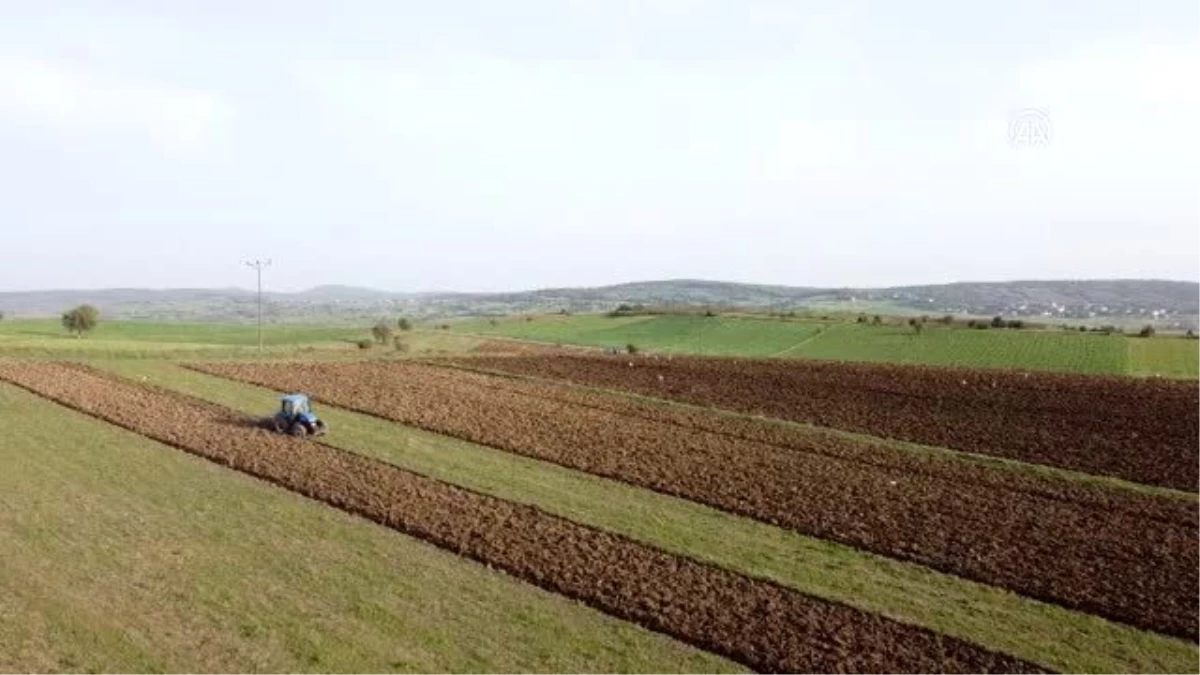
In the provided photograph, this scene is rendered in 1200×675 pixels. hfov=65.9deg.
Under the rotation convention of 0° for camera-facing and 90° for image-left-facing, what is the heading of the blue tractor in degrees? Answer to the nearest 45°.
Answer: approximately 315°
